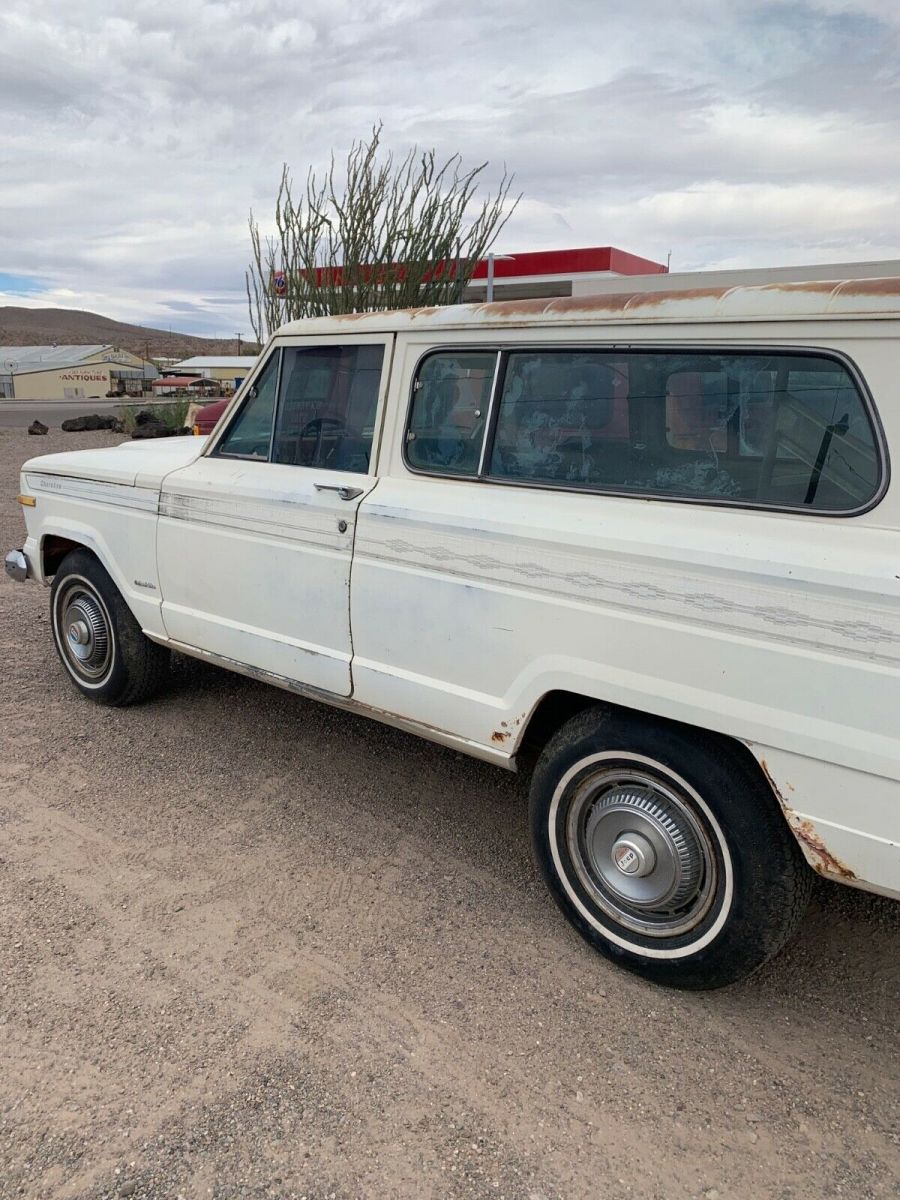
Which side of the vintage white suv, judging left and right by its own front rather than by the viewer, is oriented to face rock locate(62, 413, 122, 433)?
front

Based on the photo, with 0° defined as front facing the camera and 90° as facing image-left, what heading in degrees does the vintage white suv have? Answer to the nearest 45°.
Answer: approximately 135°

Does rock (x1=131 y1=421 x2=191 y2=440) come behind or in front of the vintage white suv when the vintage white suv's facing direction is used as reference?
in front
